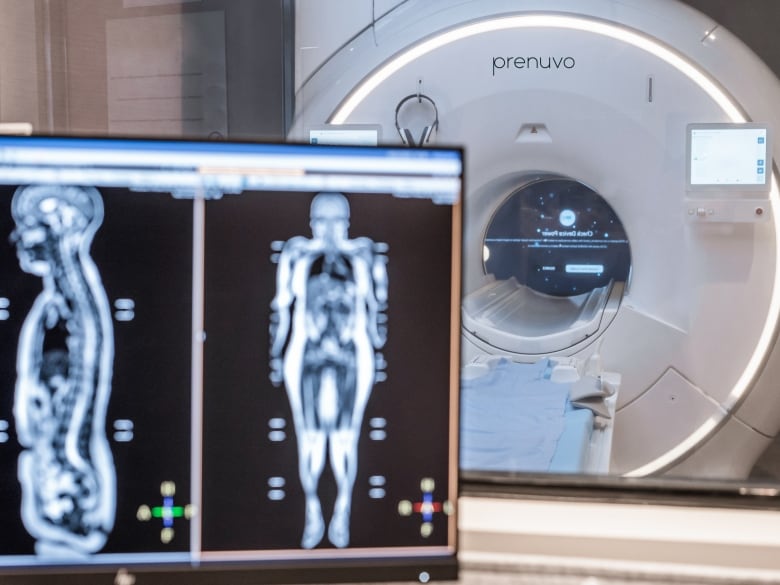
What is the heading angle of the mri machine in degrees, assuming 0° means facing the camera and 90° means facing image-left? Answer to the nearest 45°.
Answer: approximately 0°

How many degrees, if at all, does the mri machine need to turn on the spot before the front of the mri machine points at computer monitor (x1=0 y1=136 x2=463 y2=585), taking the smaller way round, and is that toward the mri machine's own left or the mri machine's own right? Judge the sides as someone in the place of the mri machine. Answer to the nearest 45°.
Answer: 0° — it already faces it
